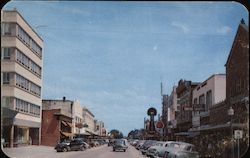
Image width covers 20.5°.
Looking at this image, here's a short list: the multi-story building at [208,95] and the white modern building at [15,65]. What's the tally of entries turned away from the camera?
0

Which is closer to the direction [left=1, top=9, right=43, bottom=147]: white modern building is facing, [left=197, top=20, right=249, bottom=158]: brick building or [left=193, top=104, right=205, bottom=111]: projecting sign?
the brick building

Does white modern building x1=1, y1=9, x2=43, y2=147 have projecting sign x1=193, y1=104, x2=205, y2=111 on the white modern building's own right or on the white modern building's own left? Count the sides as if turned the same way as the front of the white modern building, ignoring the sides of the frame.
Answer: on the white modern building's own left

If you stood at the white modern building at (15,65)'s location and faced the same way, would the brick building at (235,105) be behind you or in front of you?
in front

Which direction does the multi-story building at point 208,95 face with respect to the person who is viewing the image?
facing the viewer and to the left of the viewer

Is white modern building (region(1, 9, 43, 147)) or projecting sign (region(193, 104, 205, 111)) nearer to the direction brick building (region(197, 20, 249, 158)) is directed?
the white modern building

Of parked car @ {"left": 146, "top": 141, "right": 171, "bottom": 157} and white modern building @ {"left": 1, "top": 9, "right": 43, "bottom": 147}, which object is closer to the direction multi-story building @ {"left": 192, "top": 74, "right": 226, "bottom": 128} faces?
the white modern building

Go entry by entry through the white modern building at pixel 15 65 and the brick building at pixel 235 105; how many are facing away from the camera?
0
